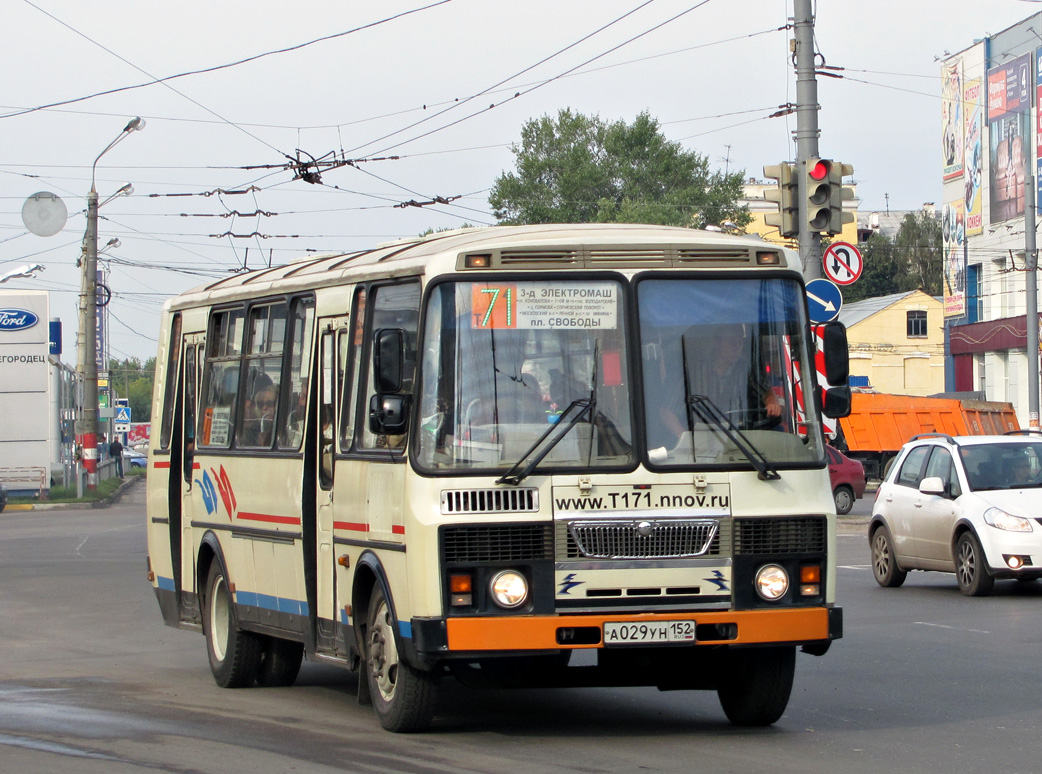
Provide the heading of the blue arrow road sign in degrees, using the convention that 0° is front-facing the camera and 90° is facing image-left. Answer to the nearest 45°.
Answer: approximately 0°

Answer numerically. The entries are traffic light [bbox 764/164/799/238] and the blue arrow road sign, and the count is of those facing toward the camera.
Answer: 1

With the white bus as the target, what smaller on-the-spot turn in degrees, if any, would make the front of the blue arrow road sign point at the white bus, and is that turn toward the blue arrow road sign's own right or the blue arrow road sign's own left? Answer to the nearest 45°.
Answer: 0° — it already faces it

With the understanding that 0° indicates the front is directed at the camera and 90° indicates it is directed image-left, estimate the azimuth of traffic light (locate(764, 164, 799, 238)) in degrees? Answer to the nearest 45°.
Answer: approximately 90°

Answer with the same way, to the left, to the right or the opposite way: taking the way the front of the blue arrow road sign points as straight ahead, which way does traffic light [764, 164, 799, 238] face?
to the right

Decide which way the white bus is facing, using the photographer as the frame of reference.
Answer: facing the viewer and to the right of the viewer

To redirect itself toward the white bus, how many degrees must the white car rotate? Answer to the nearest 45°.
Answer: approximately 45° to its right

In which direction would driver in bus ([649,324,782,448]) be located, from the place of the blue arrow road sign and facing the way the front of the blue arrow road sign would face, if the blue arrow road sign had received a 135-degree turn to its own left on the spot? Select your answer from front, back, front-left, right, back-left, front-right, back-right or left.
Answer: back-right

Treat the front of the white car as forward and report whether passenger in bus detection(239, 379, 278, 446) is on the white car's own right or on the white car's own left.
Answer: on the white car's own right
